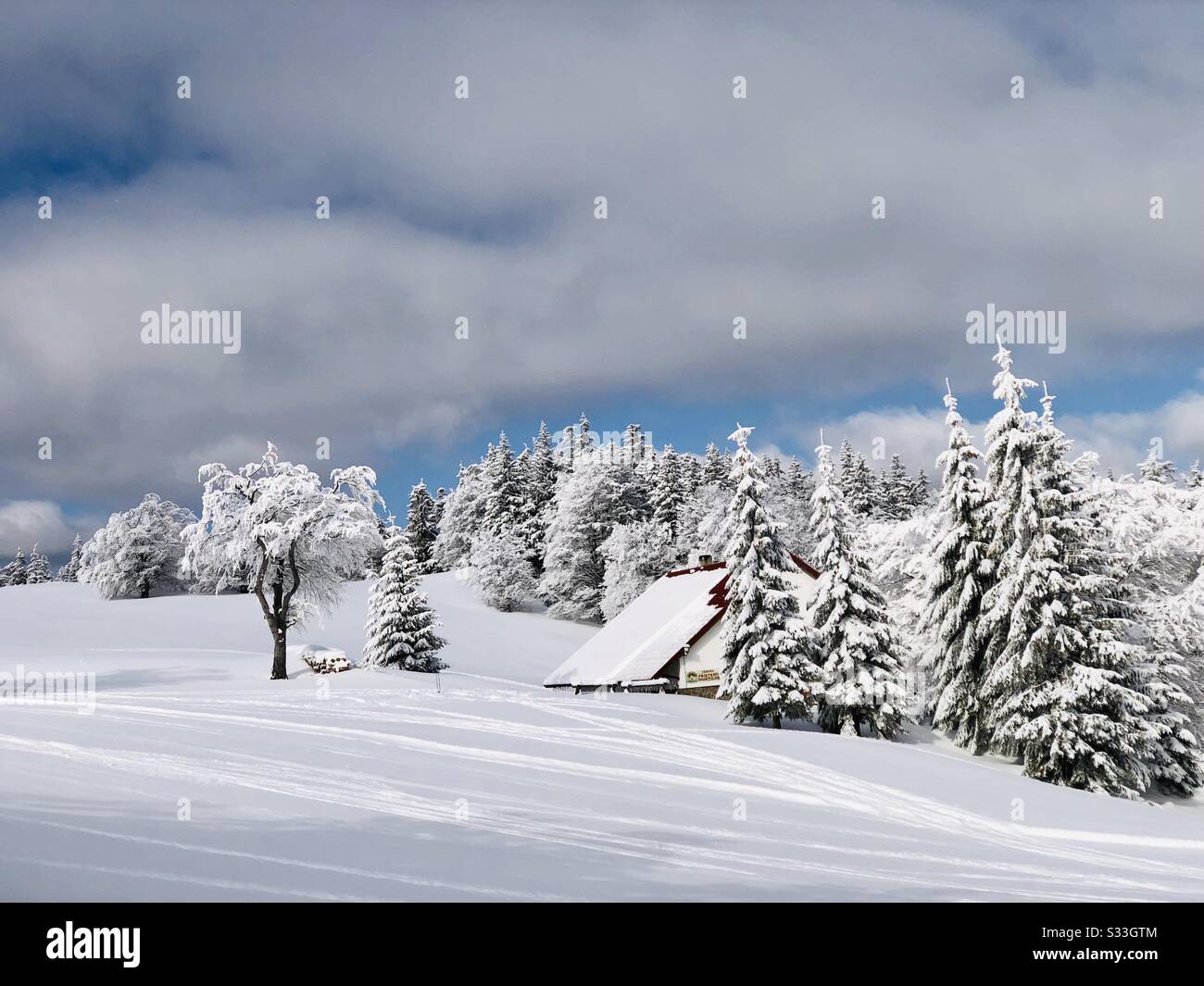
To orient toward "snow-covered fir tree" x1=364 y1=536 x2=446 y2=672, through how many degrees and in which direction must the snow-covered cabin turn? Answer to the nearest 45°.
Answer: approximately 135° to its right

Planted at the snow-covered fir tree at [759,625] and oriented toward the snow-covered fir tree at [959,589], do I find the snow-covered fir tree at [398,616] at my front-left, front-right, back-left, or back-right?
back-left

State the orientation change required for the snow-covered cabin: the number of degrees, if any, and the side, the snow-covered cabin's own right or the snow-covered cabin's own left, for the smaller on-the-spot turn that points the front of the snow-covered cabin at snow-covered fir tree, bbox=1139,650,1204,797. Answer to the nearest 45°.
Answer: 0° — it already faces it

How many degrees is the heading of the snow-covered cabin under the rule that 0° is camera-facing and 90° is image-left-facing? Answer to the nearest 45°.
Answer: approximately 315°
